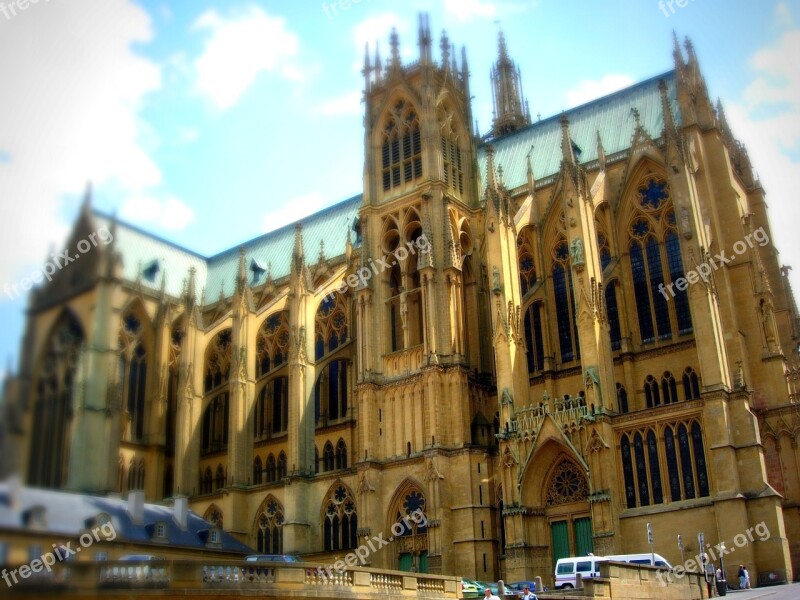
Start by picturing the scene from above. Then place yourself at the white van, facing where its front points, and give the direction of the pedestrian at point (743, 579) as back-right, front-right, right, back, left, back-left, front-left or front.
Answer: front

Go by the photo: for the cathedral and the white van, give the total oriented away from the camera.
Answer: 0

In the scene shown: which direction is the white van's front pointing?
to the viewer's right

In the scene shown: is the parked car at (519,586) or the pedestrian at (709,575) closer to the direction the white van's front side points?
the pedestrian

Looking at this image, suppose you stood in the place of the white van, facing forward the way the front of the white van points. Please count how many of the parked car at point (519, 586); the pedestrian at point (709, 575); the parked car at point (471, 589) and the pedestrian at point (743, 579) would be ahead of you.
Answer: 2

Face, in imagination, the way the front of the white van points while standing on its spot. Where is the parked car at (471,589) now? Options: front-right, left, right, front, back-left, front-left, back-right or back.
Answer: back

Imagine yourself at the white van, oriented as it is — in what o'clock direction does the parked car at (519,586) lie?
The parked car is roughly at 7 o'clock from the white van.
